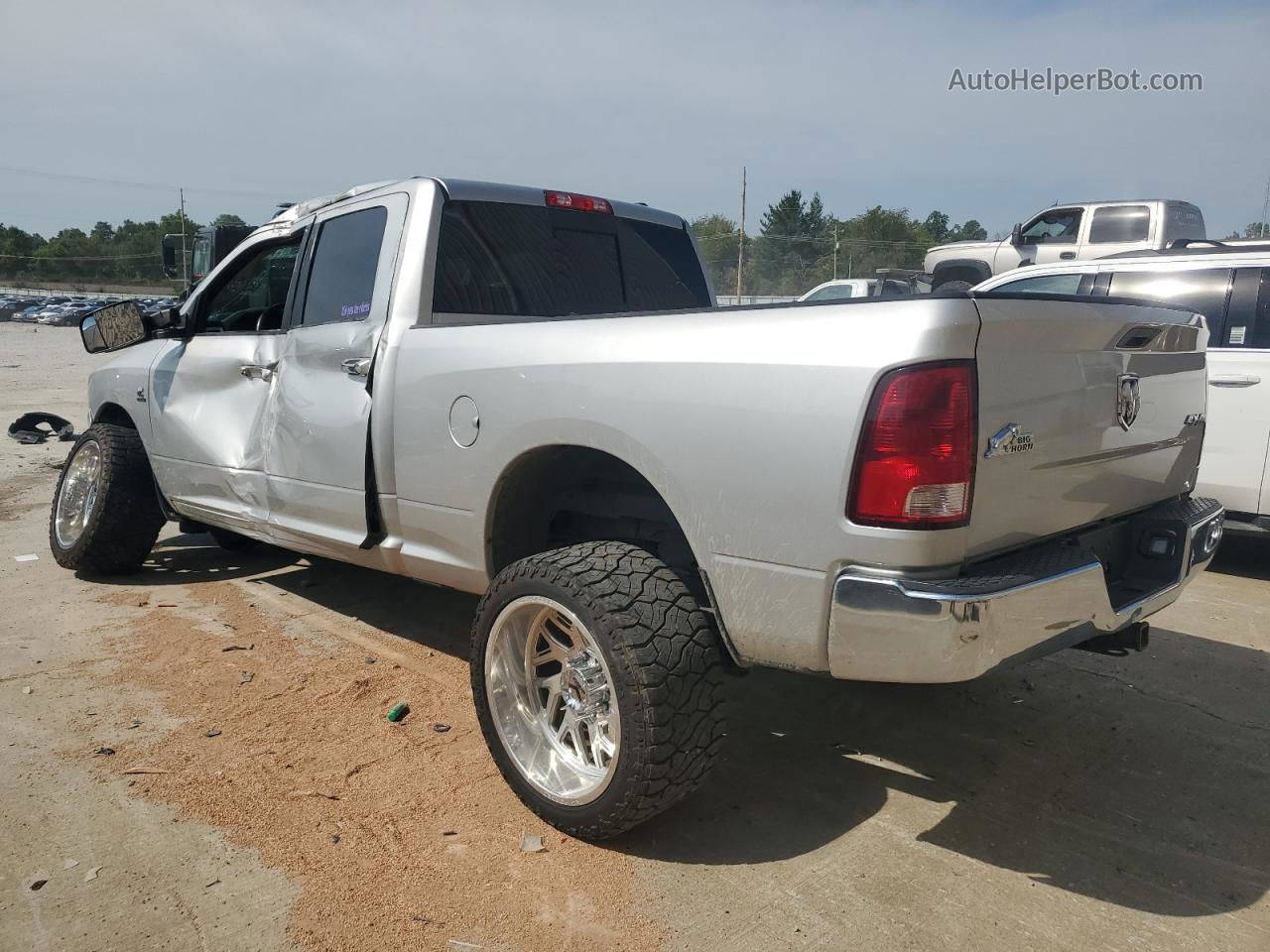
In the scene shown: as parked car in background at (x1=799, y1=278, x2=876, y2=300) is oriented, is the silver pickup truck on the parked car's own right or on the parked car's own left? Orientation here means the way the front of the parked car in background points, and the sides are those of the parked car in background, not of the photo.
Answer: on the parked car's own left

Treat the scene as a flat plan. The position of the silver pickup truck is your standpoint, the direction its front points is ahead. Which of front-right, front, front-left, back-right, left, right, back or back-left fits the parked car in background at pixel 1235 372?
right

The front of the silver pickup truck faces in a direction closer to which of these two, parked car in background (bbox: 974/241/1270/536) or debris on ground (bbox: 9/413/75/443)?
the debris on ground

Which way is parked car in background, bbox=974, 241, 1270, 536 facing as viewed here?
to the viewer's left

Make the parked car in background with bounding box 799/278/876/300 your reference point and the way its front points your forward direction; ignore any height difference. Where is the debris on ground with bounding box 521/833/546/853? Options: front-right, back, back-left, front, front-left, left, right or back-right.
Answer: left

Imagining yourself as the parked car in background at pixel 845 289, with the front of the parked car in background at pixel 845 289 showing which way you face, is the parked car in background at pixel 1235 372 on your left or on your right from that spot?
on your left

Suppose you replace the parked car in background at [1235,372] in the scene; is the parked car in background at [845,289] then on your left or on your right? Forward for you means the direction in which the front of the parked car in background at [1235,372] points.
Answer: on your right

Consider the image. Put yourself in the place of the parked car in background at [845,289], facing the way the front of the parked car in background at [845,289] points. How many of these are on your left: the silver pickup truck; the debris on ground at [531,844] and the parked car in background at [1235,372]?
3

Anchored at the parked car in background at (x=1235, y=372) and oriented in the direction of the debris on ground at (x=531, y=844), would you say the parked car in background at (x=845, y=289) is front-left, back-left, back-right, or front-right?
back-right

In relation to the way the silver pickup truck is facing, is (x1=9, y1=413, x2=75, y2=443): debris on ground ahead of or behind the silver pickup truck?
ahead

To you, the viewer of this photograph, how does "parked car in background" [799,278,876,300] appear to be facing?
facing to the left of the viewer
